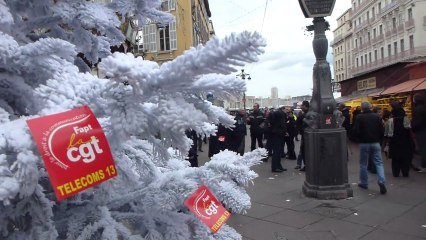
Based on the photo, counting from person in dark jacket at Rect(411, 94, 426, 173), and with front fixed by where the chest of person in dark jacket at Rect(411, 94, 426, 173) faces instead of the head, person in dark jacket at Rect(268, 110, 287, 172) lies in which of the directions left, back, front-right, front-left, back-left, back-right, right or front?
front

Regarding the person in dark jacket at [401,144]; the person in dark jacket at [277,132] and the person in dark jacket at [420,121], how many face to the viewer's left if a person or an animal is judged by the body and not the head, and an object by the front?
1

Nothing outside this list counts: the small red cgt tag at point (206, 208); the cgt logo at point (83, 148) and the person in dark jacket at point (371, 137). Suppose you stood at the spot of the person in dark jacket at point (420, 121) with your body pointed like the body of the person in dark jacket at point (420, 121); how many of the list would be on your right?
0

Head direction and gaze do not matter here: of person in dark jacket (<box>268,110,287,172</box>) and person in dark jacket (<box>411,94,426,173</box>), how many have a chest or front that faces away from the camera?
1

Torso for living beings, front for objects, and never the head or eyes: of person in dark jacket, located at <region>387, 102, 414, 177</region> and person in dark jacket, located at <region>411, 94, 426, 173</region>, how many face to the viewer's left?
1

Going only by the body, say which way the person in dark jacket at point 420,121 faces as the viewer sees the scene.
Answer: to the viewer's left

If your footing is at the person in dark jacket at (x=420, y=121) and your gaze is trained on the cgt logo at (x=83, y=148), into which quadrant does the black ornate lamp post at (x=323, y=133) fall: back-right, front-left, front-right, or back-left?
front-right
